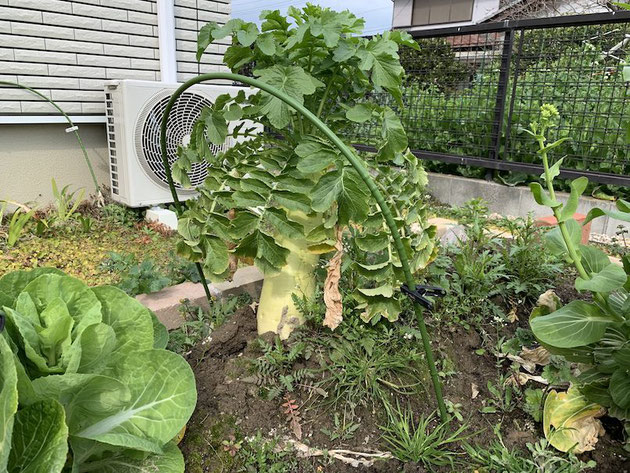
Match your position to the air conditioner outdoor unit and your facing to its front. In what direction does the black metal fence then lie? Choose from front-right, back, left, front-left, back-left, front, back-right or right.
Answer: front-left

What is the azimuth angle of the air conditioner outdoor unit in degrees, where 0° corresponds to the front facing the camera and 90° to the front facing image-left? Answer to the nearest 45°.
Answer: approximately 315°

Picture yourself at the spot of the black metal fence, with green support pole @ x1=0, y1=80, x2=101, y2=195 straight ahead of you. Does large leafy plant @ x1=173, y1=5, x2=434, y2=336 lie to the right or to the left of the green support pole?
left

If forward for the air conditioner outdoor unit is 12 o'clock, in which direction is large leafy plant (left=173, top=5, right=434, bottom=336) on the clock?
The large leafy plant is roughly at 1 o'clock from the air conditioner outdoor unit.

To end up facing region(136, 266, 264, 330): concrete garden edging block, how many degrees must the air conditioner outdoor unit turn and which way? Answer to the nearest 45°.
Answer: approximately 45° to its right

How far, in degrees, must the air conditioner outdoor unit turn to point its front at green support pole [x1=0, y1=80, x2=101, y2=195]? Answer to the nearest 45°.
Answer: approximately 90° to its right
